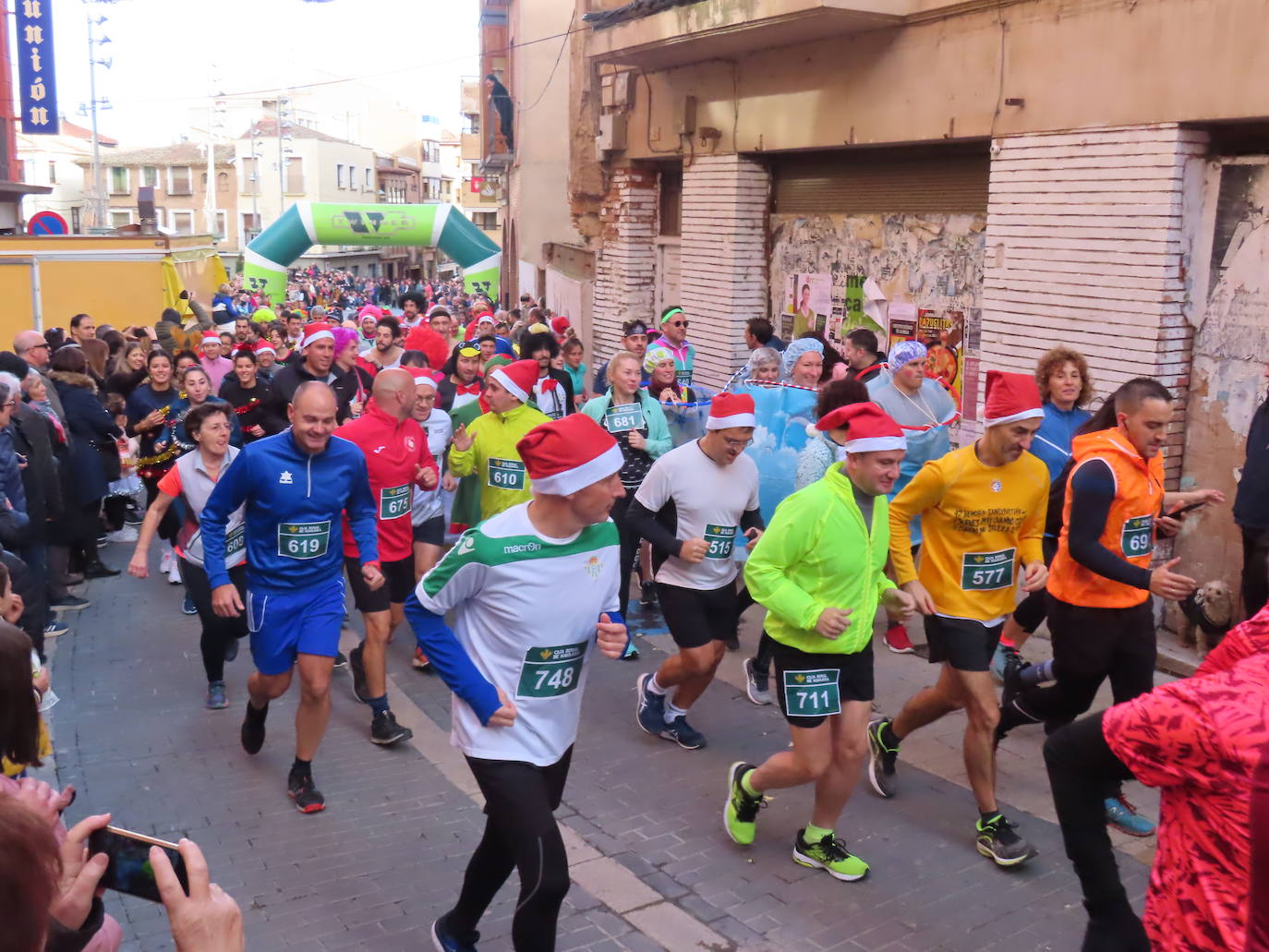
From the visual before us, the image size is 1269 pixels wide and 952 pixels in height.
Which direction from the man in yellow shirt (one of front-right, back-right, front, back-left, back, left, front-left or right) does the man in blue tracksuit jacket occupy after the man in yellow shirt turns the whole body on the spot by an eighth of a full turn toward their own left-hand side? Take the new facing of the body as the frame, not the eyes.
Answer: back

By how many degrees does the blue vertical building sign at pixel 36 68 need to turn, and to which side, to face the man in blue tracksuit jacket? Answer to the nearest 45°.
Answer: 0° — it already faces them

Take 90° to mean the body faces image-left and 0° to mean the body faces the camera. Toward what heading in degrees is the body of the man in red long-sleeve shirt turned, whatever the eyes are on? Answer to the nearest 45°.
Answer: approximately 315°

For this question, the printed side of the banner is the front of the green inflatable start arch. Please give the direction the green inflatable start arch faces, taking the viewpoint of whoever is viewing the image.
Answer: facing the viewer

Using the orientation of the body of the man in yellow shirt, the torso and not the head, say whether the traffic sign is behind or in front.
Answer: behind

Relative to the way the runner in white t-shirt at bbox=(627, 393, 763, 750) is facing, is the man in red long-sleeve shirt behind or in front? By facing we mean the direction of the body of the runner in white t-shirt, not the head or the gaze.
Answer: behind

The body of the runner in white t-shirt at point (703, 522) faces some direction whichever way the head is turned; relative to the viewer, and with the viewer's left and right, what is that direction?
facing the viewer and to the right of the viewer

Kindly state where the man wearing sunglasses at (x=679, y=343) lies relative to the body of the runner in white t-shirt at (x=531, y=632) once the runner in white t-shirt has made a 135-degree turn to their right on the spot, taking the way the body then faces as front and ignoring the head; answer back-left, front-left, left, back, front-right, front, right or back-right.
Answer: right

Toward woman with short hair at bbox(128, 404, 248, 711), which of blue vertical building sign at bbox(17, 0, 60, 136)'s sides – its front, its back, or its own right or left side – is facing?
front

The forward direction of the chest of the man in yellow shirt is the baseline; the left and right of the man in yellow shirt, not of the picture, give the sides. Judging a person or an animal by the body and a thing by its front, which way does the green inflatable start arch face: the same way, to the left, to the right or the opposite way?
the same way

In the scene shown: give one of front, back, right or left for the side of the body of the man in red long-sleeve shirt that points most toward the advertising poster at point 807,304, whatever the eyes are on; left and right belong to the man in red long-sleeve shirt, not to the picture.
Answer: left

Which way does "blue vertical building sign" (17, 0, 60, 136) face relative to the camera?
toward the camera
